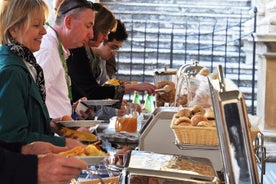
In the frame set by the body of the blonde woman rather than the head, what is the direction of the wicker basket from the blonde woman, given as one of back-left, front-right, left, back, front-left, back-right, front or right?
front

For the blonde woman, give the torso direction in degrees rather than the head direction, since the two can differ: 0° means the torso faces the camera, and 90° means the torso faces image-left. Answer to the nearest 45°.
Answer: approximately 270°

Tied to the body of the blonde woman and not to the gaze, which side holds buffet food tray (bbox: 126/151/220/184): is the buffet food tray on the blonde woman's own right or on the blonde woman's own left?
on the blonde woman's own right

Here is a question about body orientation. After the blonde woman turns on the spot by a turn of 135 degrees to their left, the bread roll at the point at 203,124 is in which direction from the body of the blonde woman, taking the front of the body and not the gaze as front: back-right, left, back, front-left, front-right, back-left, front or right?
back-right

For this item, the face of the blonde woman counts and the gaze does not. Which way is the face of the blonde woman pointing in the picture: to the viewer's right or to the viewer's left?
to the viewer's right

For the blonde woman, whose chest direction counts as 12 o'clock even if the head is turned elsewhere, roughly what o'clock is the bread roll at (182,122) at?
The bread roll is roughly at 12 o'clock from the blonde woman.

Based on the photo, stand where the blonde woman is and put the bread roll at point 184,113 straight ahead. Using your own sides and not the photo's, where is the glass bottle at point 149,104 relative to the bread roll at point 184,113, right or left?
left

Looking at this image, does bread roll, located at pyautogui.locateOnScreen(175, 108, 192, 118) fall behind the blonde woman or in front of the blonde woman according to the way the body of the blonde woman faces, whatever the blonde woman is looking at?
in front

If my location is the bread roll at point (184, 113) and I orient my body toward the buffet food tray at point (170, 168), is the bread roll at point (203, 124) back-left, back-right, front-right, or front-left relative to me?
front-left

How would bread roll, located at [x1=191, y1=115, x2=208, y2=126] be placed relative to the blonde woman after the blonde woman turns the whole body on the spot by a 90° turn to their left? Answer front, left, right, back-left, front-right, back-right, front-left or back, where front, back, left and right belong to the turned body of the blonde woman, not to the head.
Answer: right
